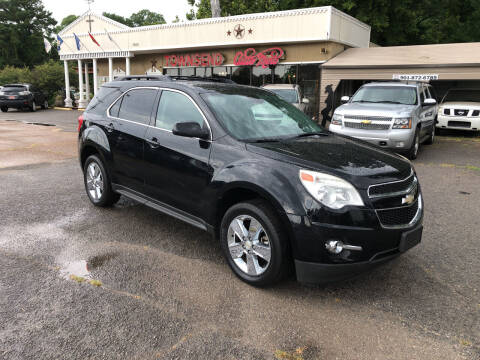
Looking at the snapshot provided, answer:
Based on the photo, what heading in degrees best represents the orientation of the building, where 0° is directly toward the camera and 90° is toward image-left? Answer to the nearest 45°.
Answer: approximately 45°

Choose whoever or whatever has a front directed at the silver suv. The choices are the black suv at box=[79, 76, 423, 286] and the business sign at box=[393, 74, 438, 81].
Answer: the business sign

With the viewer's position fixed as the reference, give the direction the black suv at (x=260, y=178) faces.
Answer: facing the viewer and to the right of the viewer

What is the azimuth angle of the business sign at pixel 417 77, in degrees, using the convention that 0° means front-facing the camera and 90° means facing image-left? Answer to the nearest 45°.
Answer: approximately 0°

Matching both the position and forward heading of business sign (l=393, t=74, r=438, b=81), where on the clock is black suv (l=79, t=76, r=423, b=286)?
The black suv is roughly at 12 o'clock from the business sign.

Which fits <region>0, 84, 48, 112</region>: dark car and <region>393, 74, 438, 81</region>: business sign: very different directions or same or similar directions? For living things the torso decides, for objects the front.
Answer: very different directions

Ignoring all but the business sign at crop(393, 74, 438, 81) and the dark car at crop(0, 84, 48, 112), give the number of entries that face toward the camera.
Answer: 1

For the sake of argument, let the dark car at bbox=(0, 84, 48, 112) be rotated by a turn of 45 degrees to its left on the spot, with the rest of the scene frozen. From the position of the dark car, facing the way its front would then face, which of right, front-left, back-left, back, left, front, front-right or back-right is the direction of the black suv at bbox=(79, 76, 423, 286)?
back

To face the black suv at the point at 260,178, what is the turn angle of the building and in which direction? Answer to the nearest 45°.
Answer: approximately 45° to its left

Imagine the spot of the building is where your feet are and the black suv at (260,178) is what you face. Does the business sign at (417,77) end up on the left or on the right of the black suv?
left

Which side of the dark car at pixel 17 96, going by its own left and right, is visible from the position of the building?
right

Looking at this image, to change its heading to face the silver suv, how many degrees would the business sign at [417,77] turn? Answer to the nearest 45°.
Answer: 0° — it already faces it

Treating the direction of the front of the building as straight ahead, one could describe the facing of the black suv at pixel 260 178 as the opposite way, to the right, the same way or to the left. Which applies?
to the left

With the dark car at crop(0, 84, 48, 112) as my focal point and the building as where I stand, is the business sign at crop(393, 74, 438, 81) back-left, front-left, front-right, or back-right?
back-left
